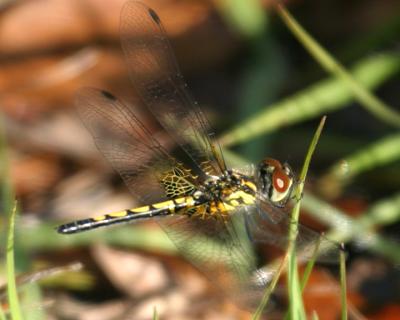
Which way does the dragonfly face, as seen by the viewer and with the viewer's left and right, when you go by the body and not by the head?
facing to the right of the viewer
